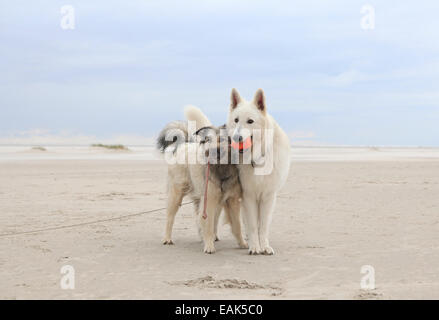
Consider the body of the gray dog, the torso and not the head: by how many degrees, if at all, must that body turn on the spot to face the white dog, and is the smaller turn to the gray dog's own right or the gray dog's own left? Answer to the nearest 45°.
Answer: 0° — it already faces it

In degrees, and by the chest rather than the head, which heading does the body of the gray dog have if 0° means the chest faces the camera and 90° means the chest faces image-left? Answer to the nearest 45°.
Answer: approximately 315°
